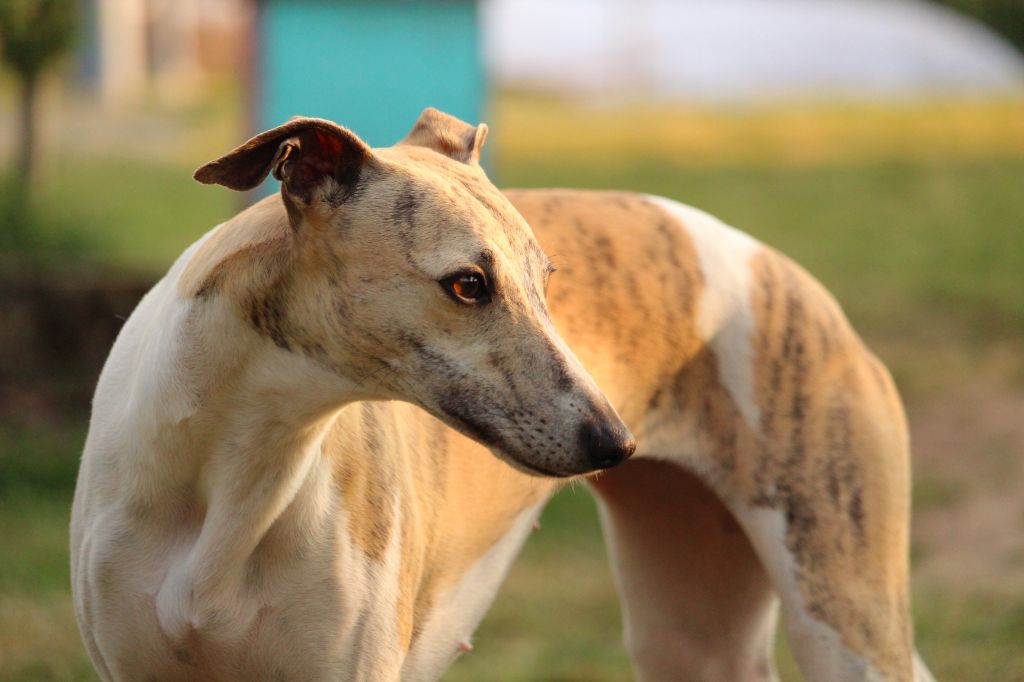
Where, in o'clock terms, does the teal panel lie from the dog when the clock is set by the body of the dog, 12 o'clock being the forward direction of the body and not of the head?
The teal panel is roughly at 4 o'clock from the dog.
